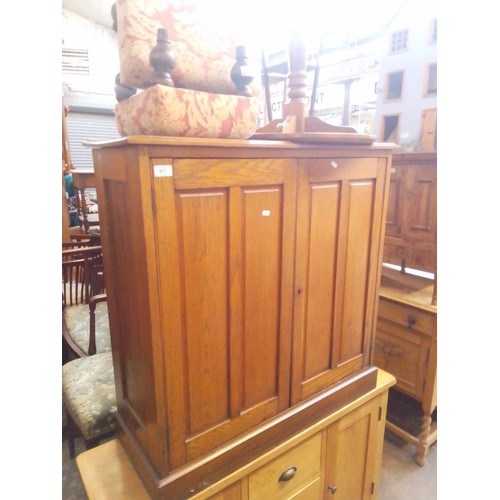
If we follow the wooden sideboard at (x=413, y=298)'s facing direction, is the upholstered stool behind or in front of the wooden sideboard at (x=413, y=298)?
in front

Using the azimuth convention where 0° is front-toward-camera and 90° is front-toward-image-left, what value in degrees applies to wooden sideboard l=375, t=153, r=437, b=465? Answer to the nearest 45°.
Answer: approximately 45°

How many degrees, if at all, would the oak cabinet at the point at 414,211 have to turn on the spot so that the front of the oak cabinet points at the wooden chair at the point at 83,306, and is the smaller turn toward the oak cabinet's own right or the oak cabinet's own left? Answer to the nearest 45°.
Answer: approximately 45° to the oak cabinet's own right

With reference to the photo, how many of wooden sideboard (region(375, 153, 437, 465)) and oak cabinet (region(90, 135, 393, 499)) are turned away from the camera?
0

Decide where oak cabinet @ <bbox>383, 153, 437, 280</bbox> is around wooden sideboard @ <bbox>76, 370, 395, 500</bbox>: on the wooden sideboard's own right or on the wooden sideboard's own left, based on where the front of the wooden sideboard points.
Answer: on the wooden sideboard's own left

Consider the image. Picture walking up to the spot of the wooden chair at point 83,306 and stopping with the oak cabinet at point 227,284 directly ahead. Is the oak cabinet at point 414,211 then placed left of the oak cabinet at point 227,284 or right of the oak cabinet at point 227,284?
left

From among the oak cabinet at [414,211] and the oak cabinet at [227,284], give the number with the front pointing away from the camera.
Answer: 0

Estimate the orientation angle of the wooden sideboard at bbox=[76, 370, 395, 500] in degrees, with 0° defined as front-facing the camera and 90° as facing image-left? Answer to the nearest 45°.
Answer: approximately 315°

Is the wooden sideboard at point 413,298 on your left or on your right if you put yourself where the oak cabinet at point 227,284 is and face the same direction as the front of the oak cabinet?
on your left

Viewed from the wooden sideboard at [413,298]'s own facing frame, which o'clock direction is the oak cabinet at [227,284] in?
The oak cabinet is roughly at 11 o'clock from the wooden sideboard.

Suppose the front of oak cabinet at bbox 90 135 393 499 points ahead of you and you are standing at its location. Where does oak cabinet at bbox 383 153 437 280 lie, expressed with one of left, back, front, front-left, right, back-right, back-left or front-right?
left
